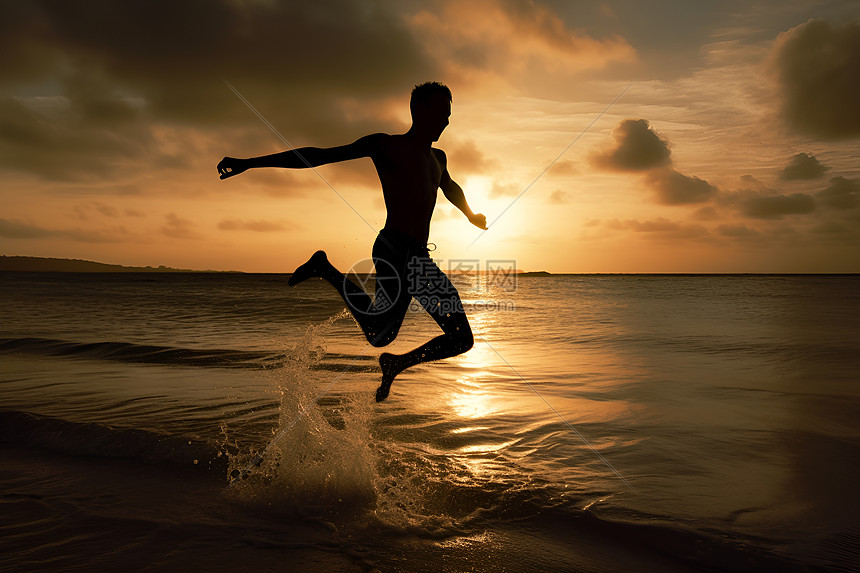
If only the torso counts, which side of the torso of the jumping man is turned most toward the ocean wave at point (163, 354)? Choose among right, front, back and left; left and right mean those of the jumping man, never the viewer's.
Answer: back

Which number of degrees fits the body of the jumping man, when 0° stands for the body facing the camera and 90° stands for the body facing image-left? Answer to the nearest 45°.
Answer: approximately 315°
